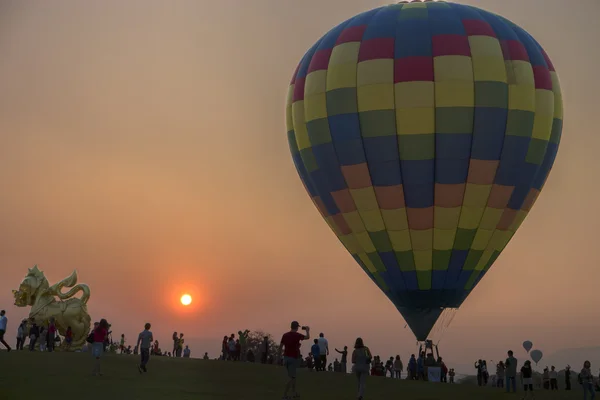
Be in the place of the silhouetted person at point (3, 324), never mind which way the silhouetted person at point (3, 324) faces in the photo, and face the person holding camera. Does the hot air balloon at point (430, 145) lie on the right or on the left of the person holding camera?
left

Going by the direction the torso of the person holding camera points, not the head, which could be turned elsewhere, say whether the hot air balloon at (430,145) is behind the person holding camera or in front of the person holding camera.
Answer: in front

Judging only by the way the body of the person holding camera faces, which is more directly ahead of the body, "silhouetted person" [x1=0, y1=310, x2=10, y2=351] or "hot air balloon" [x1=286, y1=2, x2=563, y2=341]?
the hot air balloon

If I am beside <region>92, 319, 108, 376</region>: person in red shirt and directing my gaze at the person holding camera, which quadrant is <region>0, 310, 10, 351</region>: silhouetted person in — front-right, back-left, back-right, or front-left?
back-left

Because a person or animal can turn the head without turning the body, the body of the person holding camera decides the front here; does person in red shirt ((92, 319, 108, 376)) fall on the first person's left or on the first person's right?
on the first person's left

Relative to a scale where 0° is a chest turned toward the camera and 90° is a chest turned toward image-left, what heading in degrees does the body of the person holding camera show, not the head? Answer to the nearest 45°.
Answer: approximately 225°

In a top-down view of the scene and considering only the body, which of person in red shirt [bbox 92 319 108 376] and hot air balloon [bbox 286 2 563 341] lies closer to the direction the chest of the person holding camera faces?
the hot air balloon

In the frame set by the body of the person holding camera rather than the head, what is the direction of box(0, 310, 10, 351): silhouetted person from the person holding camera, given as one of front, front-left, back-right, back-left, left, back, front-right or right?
left
